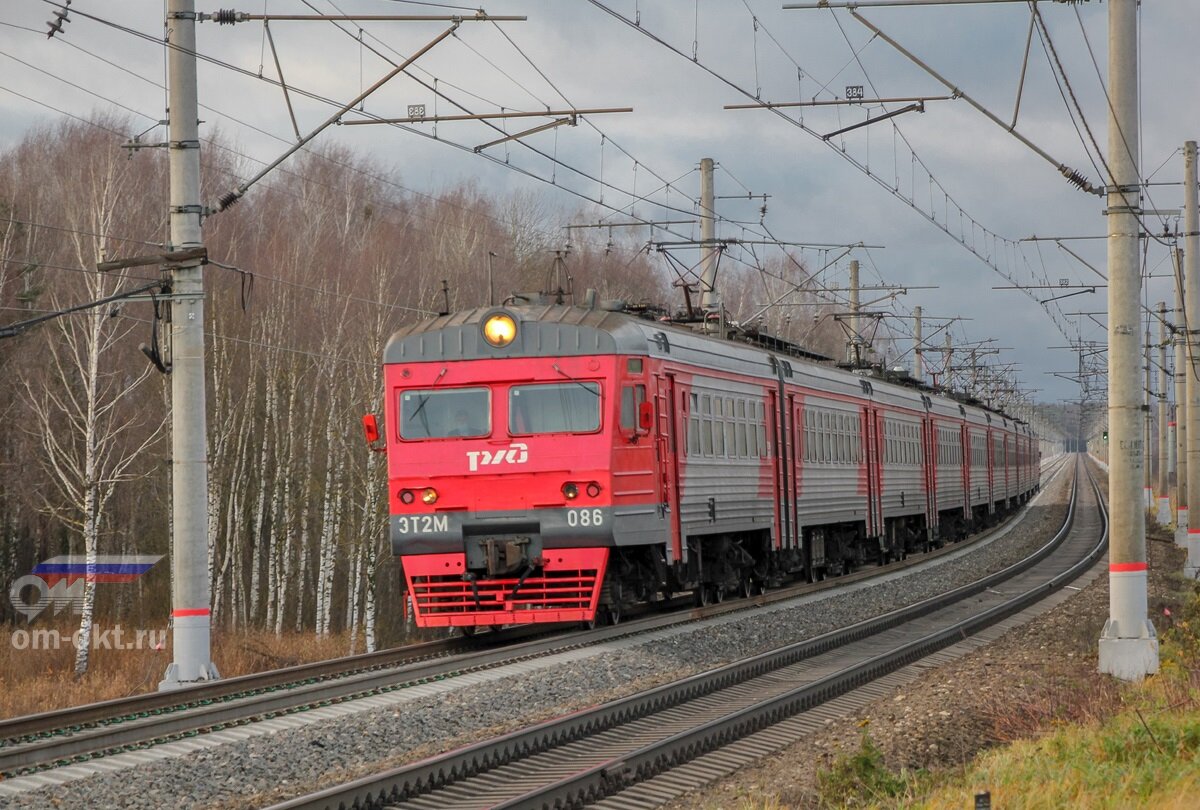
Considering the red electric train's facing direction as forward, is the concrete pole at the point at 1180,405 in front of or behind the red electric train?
behind

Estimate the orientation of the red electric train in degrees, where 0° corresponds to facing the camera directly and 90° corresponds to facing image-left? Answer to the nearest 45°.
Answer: approximately 45°

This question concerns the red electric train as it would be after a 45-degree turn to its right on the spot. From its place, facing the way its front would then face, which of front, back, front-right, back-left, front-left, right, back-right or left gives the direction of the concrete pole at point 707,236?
right

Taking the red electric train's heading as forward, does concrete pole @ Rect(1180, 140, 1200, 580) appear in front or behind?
behind

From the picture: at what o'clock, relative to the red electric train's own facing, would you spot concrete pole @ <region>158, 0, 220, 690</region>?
The concrete pole is roughly at 1 o'clock from the red electric train.
